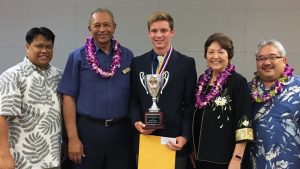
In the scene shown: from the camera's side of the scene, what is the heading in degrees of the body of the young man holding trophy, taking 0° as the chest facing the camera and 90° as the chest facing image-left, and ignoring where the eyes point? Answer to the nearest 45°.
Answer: approximately 0°

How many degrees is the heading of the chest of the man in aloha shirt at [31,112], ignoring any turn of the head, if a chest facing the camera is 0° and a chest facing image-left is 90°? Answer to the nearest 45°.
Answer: approximately 315°

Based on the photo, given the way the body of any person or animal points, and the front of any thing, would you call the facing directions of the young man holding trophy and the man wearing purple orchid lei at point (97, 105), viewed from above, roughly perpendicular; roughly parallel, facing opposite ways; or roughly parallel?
roughly parallel

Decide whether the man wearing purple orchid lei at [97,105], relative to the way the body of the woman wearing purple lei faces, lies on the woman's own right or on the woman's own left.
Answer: on the woman's own right

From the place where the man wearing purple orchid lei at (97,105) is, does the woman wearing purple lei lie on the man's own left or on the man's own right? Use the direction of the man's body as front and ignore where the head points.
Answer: on the man's own left

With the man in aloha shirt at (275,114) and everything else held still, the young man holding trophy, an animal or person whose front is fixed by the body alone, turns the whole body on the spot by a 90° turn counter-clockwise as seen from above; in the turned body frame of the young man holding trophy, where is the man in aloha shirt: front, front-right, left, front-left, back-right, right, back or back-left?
front

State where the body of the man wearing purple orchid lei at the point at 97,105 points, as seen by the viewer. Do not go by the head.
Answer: toward the camera

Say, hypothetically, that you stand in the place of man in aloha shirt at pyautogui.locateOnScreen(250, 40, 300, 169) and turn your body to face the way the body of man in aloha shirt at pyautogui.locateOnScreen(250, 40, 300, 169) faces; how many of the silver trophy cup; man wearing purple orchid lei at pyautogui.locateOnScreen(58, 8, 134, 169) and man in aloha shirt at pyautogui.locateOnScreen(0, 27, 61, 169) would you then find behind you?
0

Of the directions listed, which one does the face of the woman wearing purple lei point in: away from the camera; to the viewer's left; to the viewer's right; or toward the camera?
toward the camera

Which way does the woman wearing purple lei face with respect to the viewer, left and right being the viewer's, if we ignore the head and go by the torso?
facing the viewer and to the left of the viewer

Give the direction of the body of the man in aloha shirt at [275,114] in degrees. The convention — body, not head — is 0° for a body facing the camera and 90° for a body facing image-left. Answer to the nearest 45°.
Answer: approximately 45°

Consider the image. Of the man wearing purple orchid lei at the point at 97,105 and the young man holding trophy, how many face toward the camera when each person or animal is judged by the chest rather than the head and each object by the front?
2

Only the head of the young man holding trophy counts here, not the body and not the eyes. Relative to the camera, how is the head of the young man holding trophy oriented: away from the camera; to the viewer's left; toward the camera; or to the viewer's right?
toward the camera

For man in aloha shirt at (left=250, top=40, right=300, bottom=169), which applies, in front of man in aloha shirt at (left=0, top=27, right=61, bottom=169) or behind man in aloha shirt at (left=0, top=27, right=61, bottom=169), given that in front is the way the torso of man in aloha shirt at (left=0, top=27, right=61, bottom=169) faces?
in front
